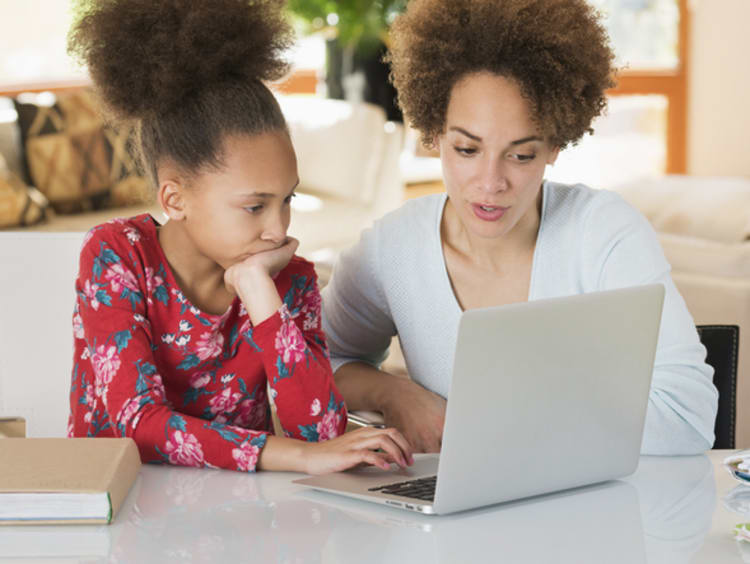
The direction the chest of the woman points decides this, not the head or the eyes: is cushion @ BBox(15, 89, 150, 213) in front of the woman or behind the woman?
behind

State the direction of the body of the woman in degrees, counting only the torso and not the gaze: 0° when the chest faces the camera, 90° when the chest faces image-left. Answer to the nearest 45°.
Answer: approximately 0°

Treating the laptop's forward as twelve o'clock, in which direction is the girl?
The girl is roughly at 12 o'clock from the laptop.

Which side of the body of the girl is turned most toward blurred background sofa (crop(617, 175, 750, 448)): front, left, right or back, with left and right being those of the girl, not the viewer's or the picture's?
left

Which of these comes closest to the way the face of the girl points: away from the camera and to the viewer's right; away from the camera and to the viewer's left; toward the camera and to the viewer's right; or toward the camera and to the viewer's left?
toward the camera and to the viewer's right

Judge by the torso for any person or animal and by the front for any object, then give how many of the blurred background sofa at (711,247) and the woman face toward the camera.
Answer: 2
